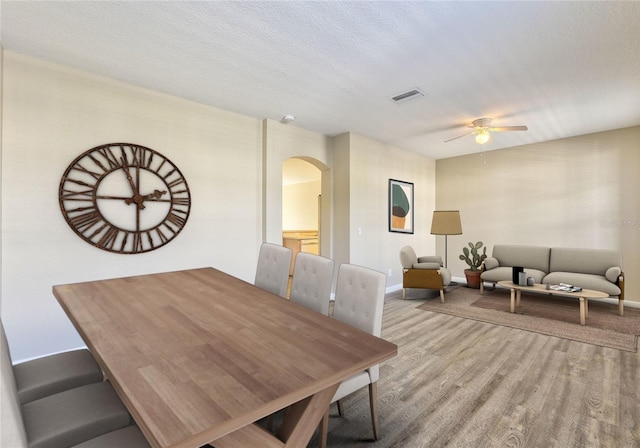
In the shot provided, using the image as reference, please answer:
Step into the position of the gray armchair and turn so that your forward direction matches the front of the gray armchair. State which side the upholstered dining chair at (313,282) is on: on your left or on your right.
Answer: on your right

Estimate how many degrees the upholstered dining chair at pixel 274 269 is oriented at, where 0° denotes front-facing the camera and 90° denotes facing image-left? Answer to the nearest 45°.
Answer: approximately 45°

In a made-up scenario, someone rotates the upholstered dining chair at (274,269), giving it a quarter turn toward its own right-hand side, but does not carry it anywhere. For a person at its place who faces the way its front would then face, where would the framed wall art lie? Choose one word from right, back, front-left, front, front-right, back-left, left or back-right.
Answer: right

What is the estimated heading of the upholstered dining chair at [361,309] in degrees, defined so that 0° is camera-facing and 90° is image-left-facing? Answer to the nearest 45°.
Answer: approximately 45°

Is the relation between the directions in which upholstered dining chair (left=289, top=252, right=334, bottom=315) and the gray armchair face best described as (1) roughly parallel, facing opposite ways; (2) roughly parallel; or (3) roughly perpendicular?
roughly perpendicular

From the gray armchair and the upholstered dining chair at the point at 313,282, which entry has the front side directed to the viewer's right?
the gray armchair

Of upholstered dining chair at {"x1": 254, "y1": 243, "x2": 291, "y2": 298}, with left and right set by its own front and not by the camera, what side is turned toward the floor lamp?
back

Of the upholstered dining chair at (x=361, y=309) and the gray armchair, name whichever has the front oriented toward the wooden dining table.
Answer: the upholstered dining chair

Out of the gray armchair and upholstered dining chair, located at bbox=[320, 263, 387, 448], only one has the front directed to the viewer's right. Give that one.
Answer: the gray armchair

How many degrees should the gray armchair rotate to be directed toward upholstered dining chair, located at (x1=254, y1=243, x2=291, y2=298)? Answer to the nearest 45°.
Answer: approximately 135° to its right

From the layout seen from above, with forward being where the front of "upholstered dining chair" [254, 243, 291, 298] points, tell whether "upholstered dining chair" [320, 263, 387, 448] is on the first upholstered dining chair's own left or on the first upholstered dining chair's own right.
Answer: on the first upholstered dining chair's own left

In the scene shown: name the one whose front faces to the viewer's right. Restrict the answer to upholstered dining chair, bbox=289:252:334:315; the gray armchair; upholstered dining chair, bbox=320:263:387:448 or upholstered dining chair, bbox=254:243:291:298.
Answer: the gray armchair

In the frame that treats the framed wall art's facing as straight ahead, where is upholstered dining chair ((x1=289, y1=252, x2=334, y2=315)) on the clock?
The upholstered dining chair is roughly at 2 o'clock from the framed wall art.

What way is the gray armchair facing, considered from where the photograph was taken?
facing to the right of the viewer
